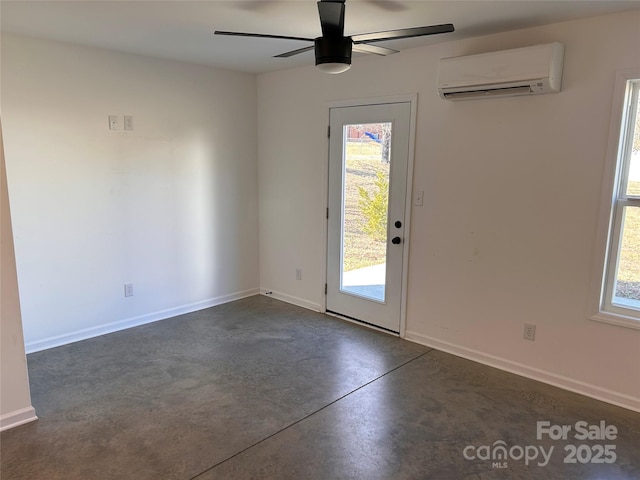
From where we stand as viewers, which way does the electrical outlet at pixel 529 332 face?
facing the viewer

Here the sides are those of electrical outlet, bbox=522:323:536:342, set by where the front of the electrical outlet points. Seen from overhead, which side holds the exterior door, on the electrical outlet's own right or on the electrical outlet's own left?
on the electrical outlet's own right
